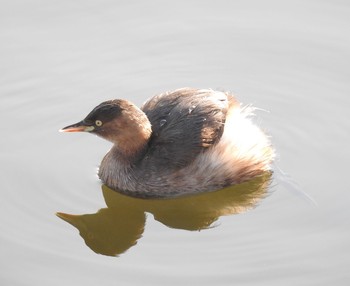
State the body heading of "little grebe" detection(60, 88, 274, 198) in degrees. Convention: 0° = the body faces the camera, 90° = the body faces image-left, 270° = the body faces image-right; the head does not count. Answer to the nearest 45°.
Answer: approximately 90°
